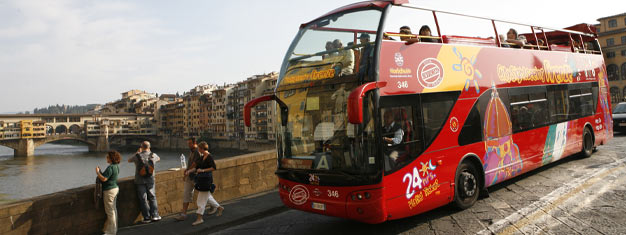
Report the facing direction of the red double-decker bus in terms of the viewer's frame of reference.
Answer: facing the viewer and to the left of the viewer

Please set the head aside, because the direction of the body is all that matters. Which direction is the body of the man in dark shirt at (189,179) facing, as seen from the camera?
to the viewer's left

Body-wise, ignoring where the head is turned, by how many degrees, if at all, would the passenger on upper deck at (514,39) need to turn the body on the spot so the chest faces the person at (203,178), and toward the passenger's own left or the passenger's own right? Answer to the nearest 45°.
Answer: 0° — they already face them

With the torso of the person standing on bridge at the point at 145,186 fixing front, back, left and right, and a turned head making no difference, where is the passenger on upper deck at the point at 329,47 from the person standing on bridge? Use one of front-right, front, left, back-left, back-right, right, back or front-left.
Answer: back-right

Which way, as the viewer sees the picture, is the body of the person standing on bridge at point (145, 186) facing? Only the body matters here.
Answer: away from the camera

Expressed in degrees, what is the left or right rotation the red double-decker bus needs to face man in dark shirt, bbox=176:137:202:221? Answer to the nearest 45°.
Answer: approximately 45° to its right

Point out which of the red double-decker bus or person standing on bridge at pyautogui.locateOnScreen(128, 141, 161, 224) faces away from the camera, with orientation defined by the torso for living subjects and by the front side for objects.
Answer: the person standing on bridge
